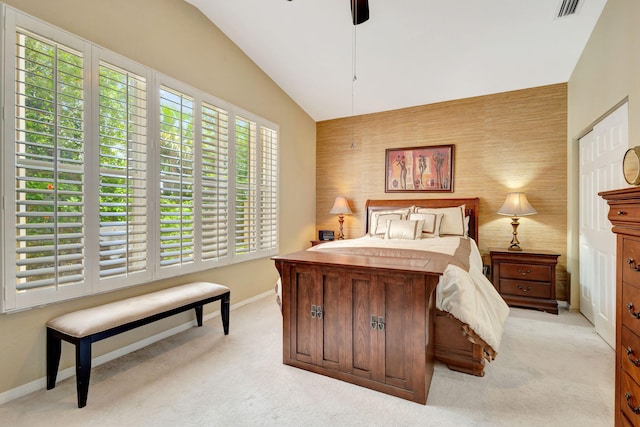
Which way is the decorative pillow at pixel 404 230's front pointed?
toward the camera

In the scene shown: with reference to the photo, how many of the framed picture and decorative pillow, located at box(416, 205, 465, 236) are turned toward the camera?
2

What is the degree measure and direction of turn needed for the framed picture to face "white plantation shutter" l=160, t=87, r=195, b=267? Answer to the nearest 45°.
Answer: approximately 45° to its right

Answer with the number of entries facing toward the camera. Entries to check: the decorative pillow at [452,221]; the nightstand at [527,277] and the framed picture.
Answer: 3

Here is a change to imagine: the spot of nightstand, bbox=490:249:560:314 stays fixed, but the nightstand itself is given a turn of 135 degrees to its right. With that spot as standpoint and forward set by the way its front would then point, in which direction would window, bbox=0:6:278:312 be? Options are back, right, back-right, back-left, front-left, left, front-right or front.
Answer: left

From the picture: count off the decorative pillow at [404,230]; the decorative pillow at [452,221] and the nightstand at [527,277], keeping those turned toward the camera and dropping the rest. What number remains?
3

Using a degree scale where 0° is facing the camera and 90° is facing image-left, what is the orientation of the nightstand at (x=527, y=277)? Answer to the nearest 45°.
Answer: approximately 0°

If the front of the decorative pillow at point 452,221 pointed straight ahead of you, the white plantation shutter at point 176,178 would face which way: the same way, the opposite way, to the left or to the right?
to the left

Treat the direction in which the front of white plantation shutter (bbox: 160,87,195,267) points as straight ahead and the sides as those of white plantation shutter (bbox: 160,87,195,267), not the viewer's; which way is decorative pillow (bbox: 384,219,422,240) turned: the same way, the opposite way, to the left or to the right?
to the right

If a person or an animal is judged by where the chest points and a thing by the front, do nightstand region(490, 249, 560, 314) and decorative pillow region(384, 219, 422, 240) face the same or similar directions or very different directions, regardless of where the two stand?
same or similar directions

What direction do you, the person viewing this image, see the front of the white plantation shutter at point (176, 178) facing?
facing the viewer and to the right of the viewer

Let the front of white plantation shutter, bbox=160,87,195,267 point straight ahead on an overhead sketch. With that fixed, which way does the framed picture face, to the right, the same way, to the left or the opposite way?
to the right
